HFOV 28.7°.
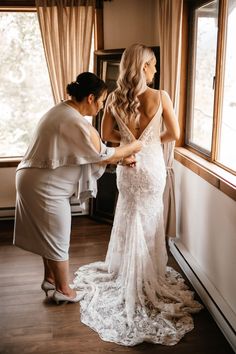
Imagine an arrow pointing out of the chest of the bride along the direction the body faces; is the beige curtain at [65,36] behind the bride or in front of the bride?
in front

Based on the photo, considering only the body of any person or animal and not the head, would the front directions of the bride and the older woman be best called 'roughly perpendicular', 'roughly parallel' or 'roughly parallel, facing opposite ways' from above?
roughly perpendicular

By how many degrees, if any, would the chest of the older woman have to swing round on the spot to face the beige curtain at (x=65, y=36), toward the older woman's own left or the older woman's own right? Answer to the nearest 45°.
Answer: approximately 90° to the older woman's own left

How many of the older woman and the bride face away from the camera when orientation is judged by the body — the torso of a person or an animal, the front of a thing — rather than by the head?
1

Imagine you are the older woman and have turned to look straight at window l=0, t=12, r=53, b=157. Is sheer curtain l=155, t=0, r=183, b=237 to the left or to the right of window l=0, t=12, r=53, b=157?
right

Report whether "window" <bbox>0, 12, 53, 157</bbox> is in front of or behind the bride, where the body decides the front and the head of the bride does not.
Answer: in front

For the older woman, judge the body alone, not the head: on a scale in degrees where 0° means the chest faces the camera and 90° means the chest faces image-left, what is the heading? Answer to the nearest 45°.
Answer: approximately 270°

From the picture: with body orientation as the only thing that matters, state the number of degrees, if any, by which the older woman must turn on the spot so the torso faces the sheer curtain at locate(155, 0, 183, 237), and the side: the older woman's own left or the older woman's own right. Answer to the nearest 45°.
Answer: approximately 45° to the older woman's own left

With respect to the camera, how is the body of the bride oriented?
away from the camera

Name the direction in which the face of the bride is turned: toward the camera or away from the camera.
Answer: away from the camera
